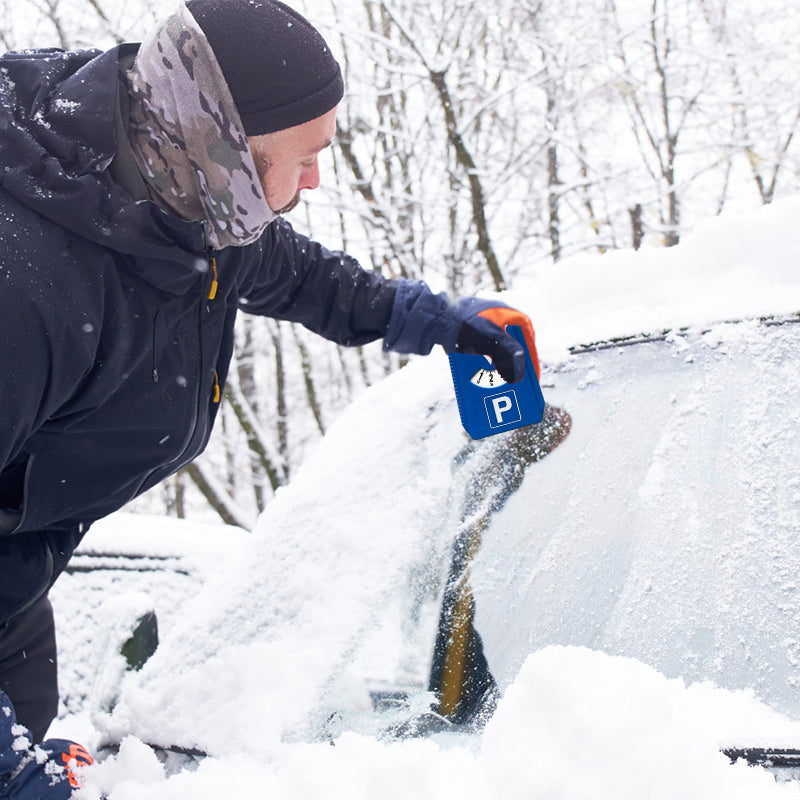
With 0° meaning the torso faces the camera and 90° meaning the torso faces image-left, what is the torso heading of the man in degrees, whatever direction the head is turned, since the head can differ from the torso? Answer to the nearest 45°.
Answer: approximately 270°

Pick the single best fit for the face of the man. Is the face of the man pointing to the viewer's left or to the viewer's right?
to the viewer's right
